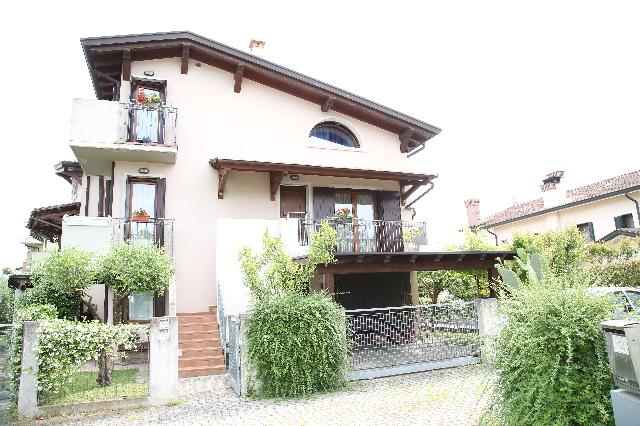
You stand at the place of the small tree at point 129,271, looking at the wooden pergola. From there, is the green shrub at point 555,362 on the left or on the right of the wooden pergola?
right

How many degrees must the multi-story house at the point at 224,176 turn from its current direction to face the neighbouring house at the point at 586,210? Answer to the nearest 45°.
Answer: approximately 135° to its left

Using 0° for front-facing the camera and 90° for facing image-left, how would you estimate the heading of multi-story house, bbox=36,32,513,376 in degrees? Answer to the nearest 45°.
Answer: approximately 0°

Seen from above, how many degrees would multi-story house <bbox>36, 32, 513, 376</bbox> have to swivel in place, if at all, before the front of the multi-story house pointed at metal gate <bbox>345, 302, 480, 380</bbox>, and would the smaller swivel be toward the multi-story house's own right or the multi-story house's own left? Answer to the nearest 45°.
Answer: approximately 45° to the multi-story house's own left

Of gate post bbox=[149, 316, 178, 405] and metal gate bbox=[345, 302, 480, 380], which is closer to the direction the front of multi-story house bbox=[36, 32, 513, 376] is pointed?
the gate post

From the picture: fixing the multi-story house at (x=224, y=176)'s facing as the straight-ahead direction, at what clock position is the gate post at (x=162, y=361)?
The gate post is roughly at 12 o'clock from the multi-story house.
